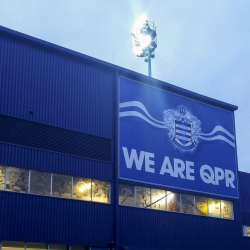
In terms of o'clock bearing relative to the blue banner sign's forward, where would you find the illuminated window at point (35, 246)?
The illuminated window is roughly at 3 o'clock from the blue banner sign.

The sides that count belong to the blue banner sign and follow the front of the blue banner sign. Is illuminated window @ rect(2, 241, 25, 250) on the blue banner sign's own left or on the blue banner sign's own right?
on the blue banner sign's own right

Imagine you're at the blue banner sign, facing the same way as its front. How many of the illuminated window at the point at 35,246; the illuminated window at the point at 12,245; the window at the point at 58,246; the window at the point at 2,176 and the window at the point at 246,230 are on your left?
1

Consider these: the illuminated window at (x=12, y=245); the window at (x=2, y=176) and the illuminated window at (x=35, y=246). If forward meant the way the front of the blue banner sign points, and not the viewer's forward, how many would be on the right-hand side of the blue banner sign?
3

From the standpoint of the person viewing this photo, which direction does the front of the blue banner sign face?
facing the viewer and to the right of the viewer
